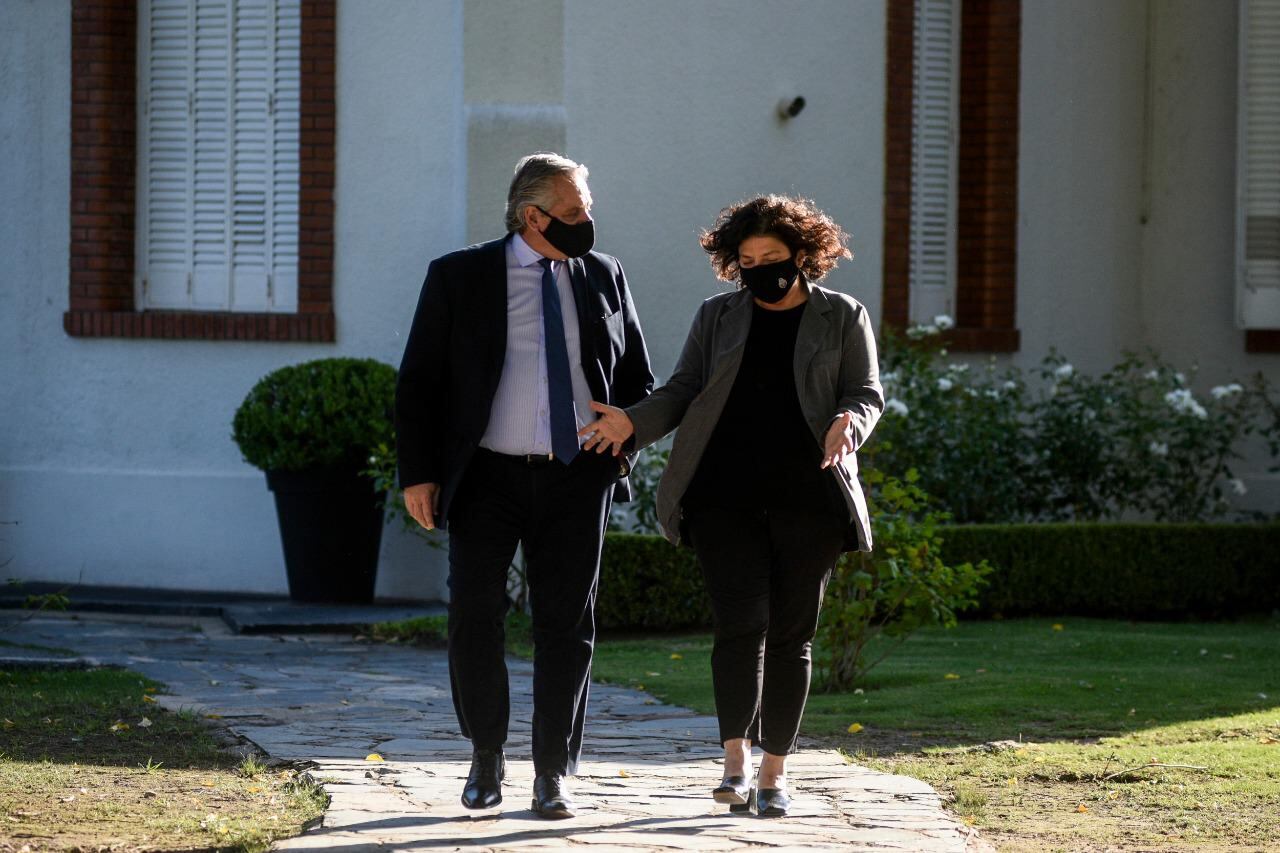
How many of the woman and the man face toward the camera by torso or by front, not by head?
2

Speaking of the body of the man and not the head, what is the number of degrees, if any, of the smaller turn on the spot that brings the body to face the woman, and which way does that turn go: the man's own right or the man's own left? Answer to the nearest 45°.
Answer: approximately 90° to the man's own left

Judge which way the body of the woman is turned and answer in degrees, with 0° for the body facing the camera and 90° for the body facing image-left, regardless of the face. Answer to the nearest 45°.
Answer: approximately 0°

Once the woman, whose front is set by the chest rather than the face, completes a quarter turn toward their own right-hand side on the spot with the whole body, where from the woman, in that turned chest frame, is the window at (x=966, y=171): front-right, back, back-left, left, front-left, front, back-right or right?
right

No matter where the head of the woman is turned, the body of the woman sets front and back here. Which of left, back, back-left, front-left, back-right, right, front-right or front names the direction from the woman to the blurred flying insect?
back

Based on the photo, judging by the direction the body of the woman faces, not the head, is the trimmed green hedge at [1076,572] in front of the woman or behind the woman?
behind

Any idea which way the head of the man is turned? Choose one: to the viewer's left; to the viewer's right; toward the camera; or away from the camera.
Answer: to the viewer's right

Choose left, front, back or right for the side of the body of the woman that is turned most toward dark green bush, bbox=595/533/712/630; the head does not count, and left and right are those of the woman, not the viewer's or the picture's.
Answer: back

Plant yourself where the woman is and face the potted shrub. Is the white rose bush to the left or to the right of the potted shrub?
right

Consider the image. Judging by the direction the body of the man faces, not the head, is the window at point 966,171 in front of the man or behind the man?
behind

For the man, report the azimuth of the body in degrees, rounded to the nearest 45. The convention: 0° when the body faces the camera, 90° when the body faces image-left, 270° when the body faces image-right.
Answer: approximately 0°
